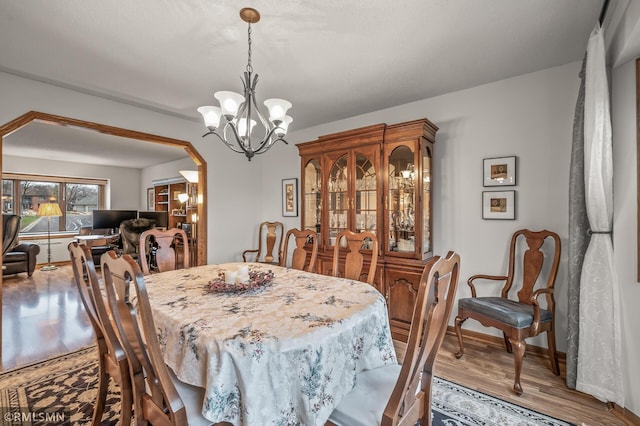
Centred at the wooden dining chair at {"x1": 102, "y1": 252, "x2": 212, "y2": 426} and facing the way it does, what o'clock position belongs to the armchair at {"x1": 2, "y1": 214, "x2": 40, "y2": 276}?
The armchair is roughly at 10 o'clock from the wooden dining chair.

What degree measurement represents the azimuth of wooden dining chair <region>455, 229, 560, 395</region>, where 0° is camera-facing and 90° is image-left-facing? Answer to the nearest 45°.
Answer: approximately 45°

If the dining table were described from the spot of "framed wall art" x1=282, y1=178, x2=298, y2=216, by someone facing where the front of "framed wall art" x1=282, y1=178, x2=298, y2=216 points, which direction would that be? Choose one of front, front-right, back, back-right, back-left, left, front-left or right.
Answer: front-left

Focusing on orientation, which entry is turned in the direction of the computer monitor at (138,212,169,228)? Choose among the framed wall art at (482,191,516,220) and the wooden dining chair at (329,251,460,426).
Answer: the wooden dining chair

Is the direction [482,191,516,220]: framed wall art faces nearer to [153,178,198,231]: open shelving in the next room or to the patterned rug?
the patterned rug

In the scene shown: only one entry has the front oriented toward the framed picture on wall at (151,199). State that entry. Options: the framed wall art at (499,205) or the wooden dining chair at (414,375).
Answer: the wooden dining chair

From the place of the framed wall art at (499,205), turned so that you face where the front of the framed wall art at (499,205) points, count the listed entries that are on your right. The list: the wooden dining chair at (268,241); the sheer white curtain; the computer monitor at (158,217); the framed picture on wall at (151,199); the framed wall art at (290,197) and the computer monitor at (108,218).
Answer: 5

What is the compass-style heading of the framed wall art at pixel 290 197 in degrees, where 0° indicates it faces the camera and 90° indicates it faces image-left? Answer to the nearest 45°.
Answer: approximately 45°

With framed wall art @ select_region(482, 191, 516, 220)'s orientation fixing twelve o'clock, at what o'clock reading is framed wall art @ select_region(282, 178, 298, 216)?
framed wall art @ select_region(282, 178, 298, 216) is roughly at 3 o'clock from framed wall art @ select_region(482, 191, 516, 220).

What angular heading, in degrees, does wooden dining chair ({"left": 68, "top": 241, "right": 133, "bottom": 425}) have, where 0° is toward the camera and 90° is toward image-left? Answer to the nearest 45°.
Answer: approximately 225°
